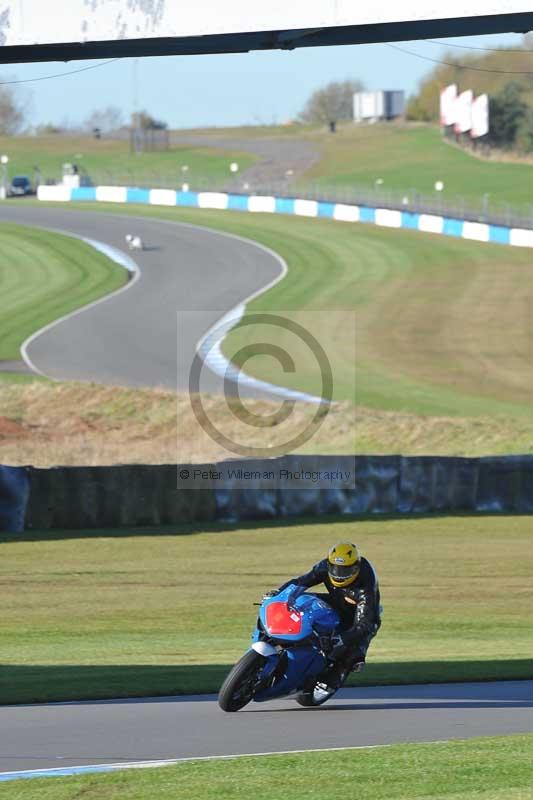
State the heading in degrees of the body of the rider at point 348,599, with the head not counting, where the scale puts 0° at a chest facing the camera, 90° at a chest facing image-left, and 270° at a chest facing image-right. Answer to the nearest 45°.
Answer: approximately 45°

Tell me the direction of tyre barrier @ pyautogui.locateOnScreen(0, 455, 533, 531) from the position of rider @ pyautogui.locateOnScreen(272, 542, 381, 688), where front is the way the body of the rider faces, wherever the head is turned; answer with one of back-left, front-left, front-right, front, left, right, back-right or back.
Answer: back-right

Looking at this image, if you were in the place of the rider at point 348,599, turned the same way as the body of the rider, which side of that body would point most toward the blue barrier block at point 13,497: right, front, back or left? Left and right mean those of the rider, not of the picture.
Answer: right
